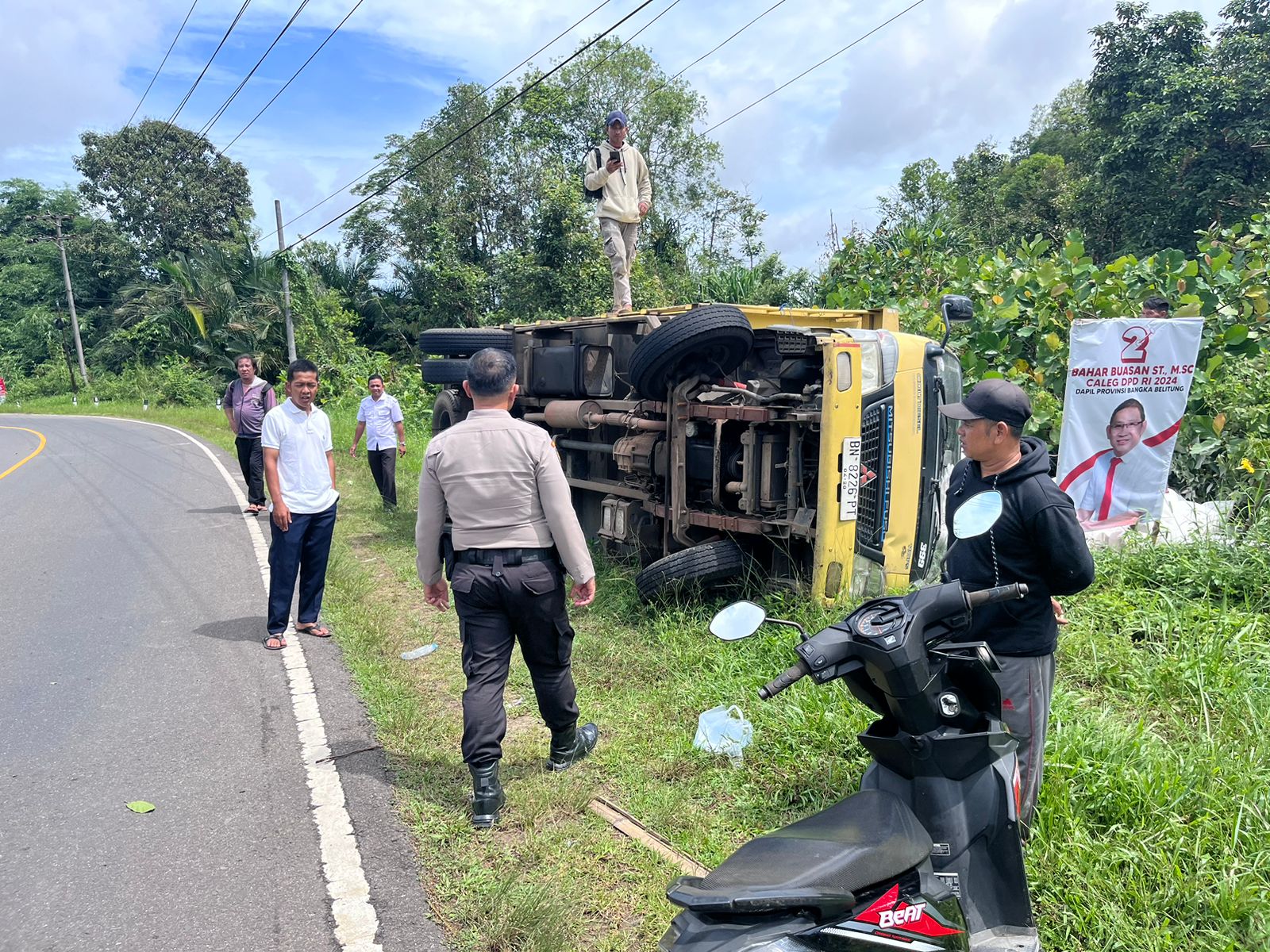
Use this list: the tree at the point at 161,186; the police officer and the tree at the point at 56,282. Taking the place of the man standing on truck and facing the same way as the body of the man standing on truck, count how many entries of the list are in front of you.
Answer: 1

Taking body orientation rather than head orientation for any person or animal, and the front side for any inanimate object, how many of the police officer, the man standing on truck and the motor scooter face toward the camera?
1

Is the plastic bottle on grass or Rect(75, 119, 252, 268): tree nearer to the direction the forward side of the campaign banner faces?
the plastic bottle on grass

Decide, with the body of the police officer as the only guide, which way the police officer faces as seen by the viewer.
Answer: away from the camera

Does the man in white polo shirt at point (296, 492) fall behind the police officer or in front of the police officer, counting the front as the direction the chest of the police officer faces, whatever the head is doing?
in front

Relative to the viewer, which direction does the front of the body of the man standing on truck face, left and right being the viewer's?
facing the viewer

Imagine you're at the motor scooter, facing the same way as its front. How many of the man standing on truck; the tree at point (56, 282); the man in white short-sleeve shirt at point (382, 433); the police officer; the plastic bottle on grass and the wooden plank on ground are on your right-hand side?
0

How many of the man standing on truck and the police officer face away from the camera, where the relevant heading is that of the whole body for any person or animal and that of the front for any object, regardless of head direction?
1

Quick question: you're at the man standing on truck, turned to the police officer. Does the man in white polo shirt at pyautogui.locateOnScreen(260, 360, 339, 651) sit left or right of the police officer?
right

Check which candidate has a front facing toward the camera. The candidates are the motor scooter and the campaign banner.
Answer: the campaign banner

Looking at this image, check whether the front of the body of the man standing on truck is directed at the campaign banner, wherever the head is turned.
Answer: no

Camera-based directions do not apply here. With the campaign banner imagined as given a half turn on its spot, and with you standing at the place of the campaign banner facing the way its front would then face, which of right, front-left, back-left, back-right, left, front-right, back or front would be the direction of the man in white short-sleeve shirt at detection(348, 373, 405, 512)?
left

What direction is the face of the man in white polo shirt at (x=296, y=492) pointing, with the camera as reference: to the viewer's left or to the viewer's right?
to the viewer's right

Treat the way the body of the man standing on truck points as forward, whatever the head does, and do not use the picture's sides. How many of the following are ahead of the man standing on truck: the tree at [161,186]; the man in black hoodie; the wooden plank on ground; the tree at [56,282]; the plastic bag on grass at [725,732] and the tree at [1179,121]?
3

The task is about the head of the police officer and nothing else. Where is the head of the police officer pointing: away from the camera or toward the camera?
away from the camera

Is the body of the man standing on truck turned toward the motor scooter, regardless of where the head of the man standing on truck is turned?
yes
